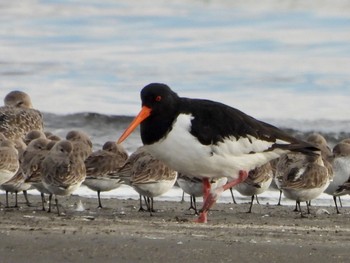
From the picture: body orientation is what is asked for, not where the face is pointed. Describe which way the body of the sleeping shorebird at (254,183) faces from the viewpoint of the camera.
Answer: to the viewer's right

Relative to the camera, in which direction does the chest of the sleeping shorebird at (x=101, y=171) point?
to the viewer's right

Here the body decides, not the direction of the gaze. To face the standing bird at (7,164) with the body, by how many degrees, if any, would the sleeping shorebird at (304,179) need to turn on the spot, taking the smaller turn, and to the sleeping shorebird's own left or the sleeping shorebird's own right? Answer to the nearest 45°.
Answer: approximately 135° to the sleeping shorebird's own left

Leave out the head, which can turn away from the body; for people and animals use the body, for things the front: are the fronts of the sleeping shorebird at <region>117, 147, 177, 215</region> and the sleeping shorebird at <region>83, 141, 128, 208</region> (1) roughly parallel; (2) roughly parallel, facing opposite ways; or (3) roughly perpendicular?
roughly parallel

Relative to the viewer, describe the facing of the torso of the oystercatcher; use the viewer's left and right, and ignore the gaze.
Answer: facing to the left of the viewer
